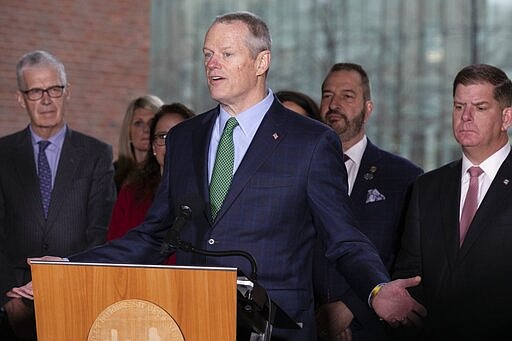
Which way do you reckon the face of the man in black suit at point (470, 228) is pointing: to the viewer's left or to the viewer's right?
to the viewer's left

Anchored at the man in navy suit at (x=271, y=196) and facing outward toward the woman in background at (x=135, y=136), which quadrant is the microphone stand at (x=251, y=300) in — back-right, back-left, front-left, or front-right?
back-left

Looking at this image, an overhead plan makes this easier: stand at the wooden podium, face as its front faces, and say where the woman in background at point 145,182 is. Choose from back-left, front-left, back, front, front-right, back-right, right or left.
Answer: back

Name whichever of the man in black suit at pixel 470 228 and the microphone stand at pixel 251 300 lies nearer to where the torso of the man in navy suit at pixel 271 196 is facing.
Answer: the microphone stand

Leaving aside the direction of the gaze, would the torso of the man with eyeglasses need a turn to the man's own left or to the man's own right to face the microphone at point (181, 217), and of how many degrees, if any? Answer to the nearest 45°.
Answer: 0° — they already face it

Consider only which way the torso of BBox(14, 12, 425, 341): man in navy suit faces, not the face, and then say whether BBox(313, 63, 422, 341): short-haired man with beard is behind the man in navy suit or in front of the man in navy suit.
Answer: behind

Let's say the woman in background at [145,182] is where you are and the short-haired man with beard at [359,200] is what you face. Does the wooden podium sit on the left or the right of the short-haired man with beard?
right

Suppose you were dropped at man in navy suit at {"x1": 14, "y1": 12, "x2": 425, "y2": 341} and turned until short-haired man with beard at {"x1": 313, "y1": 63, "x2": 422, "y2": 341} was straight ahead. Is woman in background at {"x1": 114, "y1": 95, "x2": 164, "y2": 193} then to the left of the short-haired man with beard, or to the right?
left

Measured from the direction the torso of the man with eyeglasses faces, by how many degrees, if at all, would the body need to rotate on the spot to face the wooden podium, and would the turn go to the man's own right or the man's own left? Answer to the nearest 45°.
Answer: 0° — they already face it
